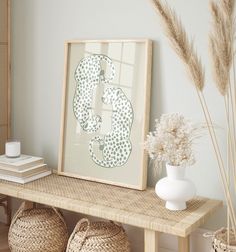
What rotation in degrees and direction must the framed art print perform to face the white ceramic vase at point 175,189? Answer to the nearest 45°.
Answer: approximately 90° to its left

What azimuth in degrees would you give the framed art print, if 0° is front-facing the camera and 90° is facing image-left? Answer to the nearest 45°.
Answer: approximately 45°

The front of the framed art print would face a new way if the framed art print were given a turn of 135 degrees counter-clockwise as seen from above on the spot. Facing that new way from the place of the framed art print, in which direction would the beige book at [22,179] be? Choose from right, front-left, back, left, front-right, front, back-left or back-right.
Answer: back

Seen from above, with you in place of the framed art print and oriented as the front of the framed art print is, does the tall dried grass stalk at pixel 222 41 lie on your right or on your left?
on your left

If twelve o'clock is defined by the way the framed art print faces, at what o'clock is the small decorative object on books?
The small decorative object on books is roughly at 2 o'clock from the framed art print.

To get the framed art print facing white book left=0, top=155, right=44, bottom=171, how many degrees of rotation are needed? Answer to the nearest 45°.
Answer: approximately 45° to its right

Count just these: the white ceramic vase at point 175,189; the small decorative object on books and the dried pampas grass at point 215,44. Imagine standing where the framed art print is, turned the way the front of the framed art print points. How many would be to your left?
2

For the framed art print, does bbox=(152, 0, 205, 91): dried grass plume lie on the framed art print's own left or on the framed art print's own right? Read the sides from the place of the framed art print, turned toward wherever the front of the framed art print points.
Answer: on the framed art print's own left

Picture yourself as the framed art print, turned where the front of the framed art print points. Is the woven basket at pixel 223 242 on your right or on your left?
on your left
